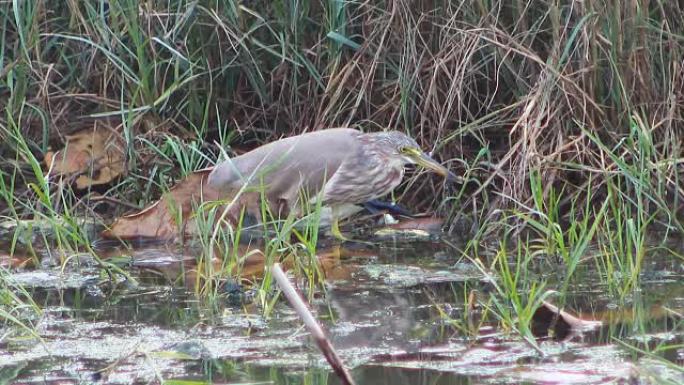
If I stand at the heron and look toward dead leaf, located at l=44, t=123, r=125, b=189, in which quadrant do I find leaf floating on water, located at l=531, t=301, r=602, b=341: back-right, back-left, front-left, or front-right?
back-left

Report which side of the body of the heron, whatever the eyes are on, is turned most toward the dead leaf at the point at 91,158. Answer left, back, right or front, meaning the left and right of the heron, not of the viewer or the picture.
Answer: back

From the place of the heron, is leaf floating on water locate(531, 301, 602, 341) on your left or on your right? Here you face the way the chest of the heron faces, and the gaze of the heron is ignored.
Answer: on your right

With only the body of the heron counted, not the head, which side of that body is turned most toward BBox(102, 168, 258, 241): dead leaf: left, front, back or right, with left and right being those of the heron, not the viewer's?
back

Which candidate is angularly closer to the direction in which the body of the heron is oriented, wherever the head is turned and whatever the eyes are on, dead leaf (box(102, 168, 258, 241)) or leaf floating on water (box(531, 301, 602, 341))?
the leaf floating on water

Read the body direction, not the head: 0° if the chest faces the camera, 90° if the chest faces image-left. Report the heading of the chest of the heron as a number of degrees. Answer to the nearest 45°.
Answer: approximately 270°
